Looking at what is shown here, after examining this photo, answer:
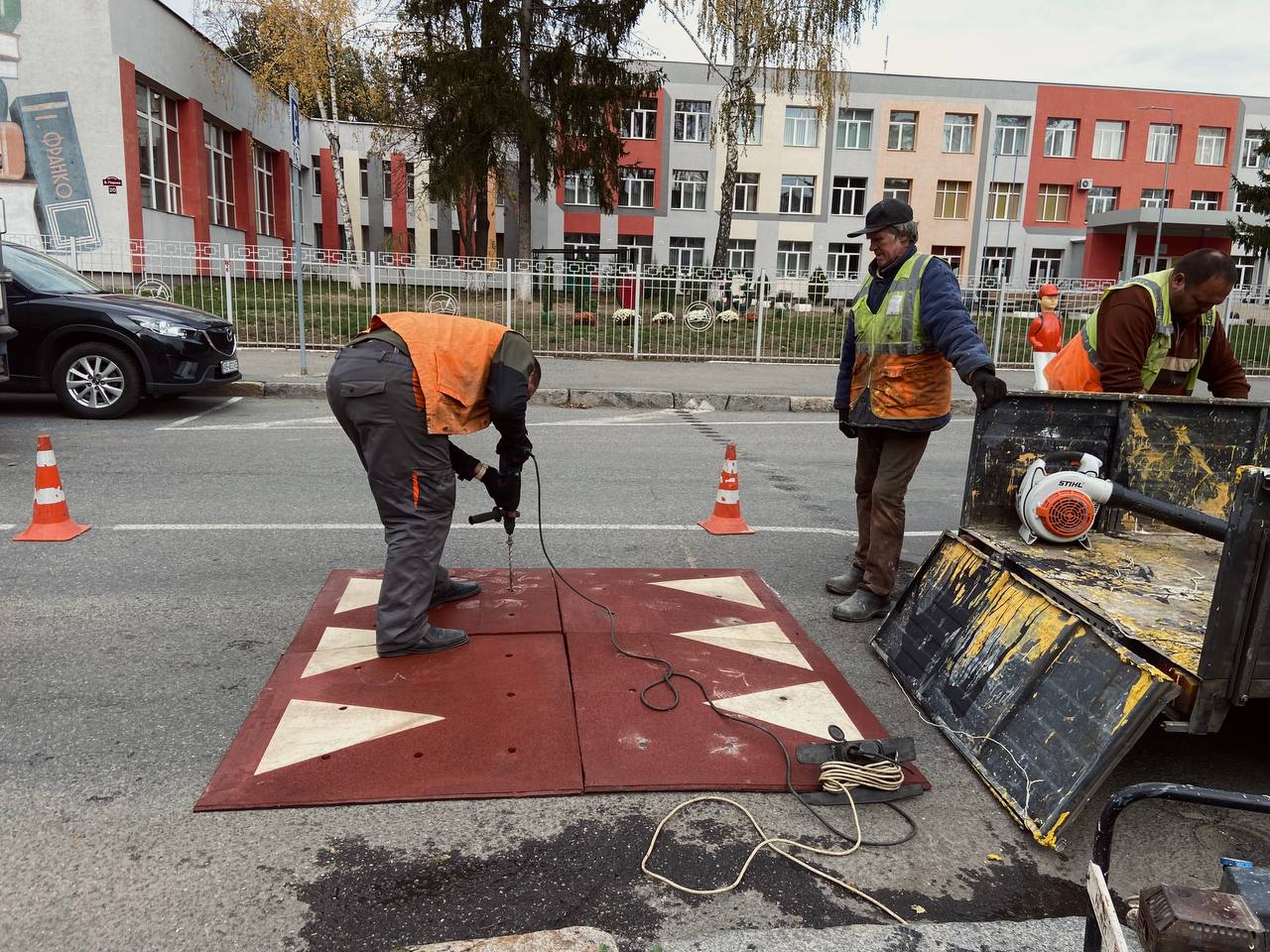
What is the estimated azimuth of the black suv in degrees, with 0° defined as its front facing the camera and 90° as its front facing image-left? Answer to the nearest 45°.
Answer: approximately 270°

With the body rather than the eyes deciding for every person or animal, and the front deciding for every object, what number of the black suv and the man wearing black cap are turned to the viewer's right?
1

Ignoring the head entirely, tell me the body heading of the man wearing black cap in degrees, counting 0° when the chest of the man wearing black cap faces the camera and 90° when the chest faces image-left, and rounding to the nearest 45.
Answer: approximately 45°

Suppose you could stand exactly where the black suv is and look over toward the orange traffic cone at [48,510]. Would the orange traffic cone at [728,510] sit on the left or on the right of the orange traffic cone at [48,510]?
left

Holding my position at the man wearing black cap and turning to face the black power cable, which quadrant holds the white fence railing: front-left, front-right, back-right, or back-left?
back-right

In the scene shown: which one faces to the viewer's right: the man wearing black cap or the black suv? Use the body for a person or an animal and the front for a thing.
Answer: the black suv

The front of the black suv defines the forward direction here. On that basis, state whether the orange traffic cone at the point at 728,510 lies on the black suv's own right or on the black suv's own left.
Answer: on the black suv's own right

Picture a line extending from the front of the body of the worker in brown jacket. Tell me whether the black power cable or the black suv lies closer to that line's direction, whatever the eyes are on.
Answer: the black power cable

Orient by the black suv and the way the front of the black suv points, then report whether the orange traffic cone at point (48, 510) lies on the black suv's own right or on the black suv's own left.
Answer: on the black suv's own right

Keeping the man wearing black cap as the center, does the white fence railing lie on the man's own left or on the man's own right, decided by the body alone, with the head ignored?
on the man's own right
